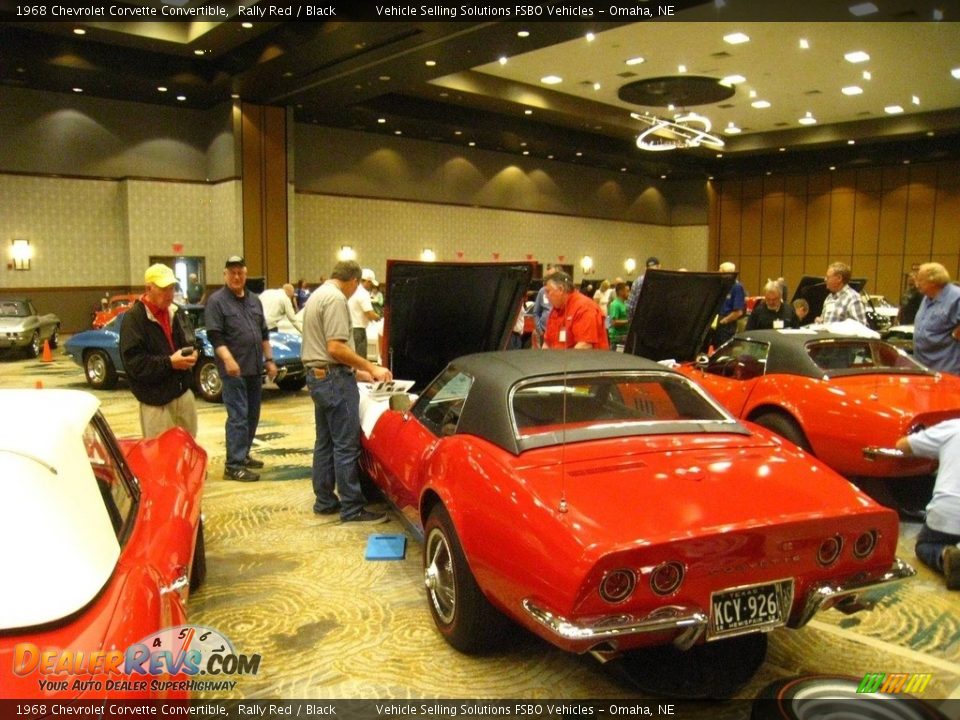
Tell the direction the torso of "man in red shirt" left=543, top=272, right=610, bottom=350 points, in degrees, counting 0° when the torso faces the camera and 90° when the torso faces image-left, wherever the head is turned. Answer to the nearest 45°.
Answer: approximately 45°

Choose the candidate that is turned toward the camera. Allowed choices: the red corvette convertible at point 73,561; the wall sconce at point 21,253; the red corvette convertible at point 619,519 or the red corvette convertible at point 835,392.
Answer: the wall sconce

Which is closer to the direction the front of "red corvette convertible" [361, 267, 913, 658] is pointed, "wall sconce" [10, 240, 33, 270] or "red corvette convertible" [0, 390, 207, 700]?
the wall sconce

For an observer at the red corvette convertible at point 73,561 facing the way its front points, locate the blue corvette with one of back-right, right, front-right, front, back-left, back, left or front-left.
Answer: front-left

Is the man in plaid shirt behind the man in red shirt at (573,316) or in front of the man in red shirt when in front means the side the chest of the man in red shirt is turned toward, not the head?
behind

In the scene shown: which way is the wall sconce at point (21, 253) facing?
toward the camera

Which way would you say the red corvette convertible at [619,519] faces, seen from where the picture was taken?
facing away from the viewer and to the left of the viewer

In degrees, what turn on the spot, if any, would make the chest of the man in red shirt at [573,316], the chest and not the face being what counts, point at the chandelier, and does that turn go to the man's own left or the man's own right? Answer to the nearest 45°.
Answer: approximately 135° to the man's own right

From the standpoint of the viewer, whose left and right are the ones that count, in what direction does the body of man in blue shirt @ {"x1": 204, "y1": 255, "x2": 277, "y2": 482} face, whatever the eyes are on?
facing the viewer and to the right of the viewer

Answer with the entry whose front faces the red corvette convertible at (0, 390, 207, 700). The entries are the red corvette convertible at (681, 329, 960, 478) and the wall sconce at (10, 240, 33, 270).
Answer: the wall sconce

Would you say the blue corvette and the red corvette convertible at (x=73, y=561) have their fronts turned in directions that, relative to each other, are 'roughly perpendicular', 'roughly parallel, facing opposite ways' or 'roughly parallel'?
roughly perpendicular

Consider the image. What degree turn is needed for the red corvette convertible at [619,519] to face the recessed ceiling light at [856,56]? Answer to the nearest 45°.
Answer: approximately 45° to its right

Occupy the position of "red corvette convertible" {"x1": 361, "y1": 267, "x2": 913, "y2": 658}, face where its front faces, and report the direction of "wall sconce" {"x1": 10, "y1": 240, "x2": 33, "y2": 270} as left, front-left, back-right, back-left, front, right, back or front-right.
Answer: front

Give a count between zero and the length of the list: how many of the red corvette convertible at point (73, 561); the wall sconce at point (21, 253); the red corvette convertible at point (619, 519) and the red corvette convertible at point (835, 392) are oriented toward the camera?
1

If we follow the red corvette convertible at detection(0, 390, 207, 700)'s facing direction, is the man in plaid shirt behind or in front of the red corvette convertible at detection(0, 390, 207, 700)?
in front

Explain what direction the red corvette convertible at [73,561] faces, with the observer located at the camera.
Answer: facing away from the viewer and to the right of the viewer
